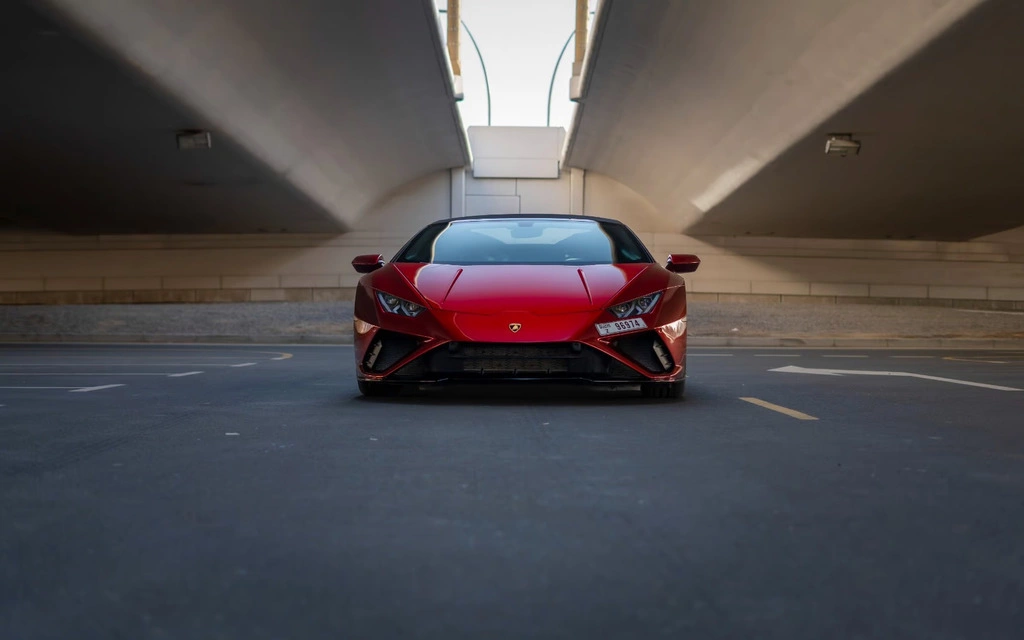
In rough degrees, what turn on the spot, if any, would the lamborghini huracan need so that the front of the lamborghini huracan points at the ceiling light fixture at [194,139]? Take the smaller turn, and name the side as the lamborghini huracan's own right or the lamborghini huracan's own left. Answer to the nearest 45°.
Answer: approximately 135° to the lamborghini huracan's own right

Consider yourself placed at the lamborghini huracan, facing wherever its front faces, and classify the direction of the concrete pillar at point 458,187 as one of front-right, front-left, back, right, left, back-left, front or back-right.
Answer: back

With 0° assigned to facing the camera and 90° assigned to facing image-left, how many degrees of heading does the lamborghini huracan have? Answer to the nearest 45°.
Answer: approximately 0°

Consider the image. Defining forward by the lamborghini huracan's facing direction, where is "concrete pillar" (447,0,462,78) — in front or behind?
behind

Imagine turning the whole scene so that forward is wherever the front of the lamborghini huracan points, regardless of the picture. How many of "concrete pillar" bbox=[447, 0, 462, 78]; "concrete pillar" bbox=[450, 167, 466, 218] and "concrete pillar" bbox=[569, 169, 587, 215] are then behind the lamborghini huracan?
3

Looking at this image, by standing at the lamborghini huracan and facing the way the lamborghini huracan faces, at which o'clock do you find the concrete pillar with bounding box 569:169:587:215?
The concrete pillar is roughly at 6 o'clock from the lamborghini huracan.

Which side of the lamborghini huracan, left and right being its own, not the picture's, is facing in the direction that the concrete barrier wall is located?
back

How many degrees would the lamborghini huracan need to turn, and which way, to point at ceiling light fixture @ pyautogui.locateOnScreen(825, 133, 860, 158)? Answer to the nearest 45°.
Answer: approximately 135° to its left

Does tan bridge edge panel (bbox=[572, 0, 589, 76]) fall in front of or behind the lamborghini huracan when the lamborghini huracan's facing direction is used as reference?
behind
